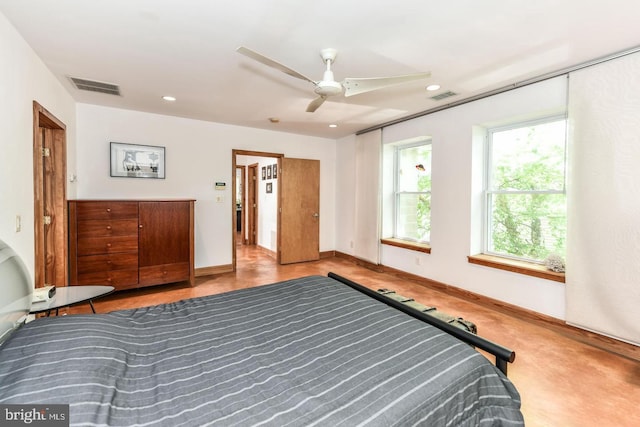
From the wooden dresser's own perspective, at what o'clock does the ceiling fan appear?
The ceiling fan is roughly at 11 o'clock from the wooden dresser.

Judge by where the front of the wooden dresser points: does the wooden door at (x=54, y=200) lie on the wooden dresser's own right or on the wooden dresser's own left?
on the wooden dresser's own right

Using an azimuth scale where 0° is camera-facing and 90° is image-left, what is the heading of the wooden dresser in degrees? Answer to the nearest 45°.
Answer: approximately 0°

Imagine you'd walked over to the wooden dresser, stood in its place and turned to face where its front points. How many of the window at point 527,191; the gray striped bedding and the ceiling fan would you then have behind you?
0

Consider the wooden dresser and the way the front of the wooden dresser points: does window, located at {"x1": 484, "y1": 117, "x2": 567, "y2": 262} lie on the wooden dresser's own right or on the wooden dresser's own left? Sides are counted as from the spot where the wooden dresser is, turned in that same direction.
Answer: on the wooden dresser's own left

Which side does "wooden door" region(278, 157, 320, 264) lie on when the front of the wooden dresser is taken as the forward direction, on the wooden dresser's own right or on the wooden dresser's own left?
on the wooden dresser's own left

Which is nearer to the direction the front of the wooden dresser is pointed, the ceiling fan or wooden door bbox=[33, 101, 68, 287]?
the ceiling fan

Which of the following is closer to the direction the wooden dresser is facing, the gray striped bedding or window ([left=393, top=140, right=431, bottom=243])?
the gray striped bedding

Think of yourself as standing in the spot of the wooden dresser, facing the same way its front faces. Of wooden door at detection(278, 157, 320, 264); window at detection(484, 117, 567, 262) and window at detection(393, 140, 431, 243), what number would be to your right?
0

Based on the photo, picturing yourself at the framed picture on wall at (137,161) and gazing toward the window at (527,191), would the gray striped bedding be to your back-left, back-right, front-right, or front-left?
front-right

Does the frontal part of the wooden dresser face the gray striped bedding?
yes

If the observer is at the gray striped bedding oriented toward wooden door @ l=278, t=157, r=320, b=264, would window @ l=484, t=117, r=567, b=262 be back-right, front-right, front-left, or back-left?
front-right

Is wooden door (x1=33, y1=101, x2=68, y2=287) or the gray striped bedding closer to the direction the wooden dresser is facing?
the gray striped bedding
